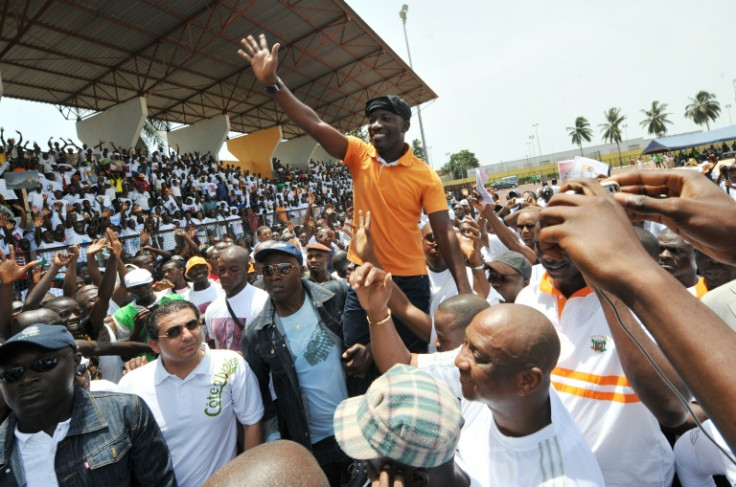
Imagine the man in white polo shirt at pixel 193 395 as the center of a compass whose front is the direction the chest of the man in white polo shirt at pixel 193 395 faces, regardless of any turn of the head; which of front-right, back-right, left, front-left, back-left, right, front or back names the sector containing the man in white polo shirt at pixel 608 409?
front-left

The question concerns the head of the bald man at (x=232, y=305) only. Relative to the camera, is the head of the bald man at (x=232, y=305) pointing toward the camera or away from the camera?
toward the camera

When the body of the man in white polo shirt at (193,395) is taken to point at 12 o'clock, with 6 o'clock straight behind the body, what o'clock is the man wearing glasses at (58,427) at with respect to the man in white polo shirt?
The man wearing glasses is roughly at 2 o'clock from the man in white polo shirt.

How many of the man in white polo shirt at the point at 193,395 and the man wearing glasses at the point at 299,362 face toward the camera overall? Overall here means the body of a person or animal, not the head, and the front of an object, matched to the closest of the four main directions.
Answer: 2

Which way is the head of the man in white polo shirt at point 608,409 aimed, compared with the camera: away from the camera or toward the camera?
toward the camera

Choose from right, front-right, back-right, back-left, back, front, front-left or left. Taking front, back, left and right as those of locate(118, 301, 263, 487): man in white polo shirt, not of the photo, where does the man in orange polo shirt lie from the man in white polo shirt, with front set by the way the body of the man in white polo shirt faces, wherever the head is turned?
left

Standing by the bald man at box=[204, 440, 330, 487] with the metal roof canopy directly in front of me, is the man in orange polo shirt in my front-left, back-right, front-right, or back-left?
front-right

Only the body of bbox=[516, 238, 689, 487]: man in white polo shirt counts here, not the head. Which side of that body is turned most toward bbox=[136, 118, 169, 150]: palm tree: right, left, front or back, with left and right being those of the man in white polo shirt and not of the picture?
right

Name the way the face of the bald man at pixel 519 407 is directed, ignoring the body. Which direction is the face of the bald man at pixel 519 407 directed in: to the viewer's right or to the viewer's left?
to the viewer's left

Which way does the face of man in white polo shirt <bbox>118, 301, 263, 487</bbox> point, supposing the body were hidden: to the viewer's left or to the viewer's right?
to the viewer's right

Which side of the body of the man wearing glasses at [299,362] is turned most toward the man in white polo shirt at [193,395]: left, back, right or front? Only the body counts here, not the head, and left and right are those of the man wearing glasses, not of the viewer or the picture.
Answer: right

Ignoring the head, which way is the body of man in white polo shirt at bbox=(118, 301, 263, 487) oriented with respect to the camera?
toward the camera

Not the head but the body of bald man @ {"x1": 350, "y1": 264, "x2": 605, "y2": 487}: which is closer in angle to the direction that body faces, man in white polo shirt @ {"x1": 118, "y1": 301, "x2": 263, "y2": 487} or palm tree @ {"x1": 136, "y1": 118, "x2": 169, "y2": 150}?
the man in white polo shirt

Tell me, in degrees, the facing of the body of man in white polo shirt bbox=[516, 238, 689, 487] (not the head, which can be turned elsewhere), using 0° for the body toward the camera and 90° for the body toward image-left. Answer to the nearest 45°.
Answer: approximately 45°

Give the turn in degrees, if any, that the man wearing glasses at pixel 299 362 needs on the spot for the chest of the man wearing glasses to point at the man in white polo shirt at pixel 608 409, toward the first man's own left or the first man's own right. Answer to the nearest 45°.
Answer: approximately 45° to the first man's own left

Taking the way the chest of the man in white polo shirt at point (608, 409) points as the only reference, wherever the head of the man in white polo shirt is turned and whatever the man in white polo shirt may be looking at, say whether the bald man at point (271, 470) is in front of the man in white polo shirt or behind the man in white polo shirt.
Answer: in front
